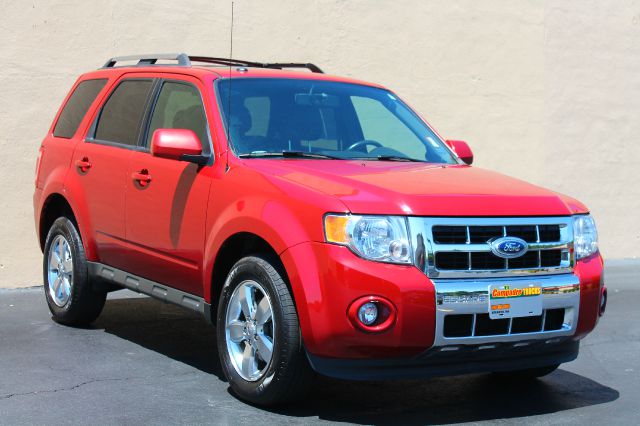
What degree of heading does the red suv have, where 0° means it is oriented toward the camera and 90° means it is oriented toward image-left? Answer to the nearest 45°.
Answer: approximately 315°
